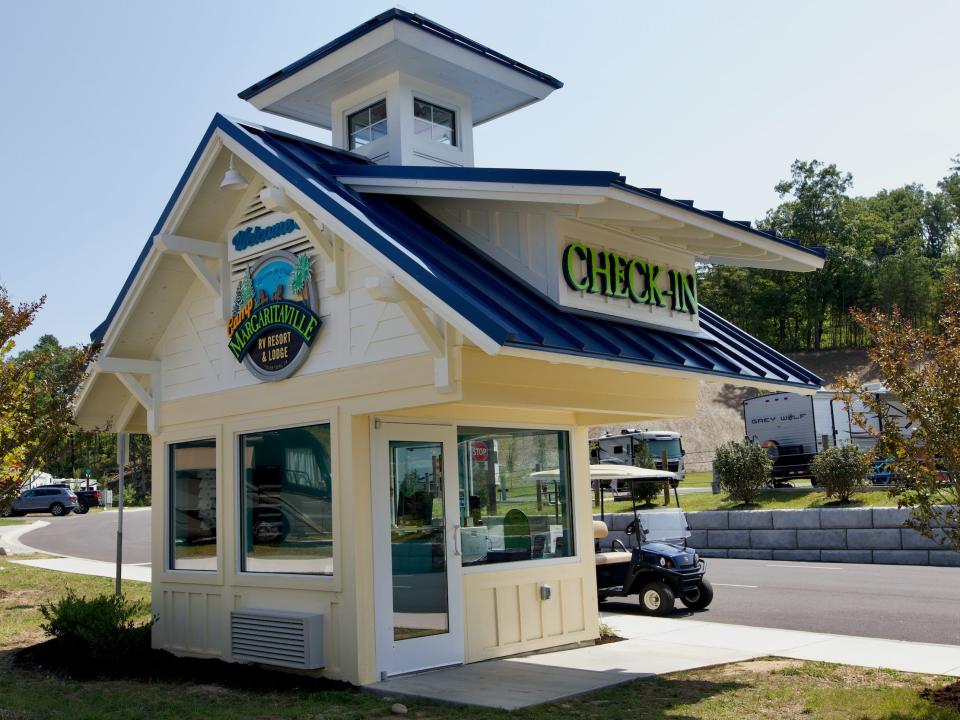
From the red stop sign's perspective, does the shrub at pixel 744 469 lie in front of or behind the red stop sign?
behind

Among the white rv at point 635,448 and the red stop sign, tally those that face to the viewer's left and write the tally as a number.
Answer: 0

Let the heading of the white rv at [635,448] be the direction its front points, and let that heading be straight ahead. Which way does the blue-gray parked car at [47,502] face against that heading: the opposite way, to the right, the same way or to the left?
to the right

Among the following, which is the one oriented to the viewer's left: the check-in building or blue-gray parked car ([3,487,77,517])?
the blue-gray parked car

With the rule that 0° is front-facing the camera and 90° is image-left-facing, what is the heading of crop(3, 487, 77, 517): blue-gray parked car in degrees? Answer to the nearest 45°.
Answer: approximately 90°

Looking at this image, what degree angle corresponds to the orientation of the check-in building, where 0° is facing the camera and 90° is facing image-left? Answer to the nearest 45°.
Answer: approximately 315°

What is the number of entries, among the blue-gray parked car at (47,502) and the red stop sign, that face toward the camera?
1

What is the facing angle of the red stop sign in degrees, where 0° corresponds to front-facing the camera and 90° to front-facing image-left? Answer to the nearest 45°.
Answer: approximately 0°

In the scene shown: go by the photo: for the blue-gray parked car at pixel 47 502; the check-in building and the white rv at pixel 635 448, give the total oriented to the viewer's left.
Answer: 1

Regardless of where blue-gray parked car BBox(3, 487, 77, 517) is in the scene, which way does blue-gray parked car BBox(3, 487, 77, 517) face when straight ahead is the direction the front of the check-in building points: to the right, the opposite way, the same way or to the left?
to the right
